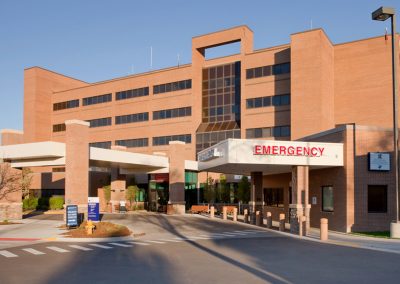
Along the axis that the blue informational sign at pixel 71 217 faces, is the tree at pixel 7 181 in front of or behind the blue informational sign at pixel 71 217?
behind

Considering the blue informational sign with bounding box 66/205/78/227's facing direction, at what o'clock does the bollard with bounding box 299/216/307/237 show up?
The bollard is roughly at 10 o'clock from the blue informational sign.

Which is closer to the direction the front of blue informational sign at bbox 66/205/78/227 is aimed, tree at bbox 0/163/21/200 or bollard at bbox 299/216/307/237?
the bollard

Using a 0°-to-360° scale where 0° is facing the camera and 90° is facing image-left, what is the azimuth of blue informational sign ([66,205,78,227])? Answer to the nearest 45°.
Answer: approximately 0°

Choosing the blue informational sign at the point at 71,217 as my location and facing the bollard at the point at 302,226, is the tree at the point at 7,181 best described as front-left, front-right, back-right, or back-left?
back-left
